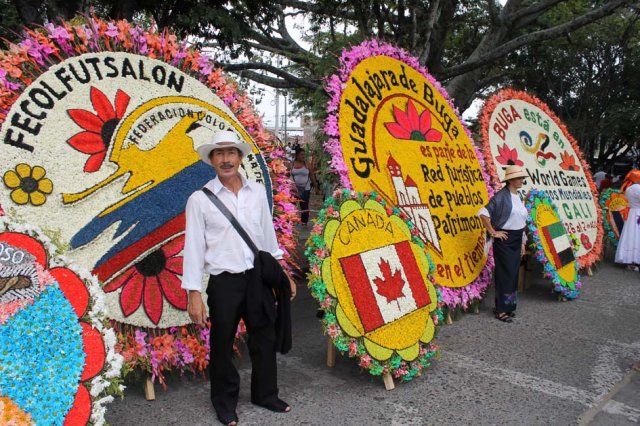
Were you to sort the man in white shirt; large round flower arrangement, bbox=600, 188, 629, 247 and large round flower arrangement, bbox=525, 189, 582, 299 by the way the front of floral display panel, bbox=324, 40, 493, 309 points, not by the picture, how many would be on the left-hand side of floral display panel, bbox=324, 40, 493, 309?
2

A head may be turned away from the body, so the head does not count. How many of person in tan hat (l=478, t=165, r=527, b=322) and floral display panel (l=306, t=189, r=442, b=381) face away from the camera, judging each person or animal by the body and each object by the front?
0

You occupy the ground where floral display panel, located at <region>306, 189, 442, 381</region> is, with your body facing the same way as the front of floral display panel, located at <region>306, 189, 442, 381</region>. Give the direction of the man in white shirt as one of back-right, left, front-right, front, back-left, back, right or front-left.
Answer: right

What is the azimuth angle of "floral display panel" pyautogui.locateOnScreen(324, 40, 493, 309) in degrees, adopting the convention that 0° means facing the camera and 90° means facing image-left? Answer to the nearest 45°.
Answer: approximately 315°

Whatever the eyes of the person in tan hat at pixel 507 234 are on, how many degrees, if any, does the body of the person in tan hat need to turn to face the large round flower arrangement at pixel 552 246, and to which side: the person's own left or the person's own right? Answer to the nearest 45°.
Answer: approximately 90° to the person's own left

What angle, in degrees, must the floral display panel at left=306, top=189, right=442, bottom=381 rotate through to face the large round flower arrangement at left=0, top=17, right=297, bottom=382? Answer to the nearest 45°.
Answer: approximately 135° to its right

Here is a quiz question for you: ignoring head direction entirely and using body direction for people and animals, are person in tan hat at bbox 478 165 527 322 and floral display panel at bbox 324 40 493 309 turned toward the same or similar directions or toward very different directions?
same or similar directions

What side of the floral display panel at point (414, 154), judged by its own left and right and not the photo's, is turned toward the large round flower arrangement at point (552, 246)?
left

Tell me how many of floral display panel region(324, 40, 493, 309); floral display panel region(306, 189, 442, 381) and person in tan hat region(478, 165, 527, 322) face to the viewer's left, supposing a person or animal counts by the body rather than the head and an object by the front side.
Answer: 0
